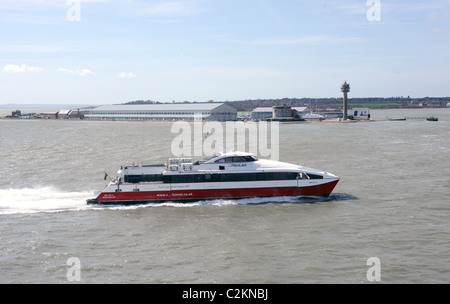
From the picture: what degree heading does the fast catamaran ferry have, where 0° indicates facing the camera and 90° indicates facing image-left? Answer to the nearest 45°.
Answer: approximately 270°
